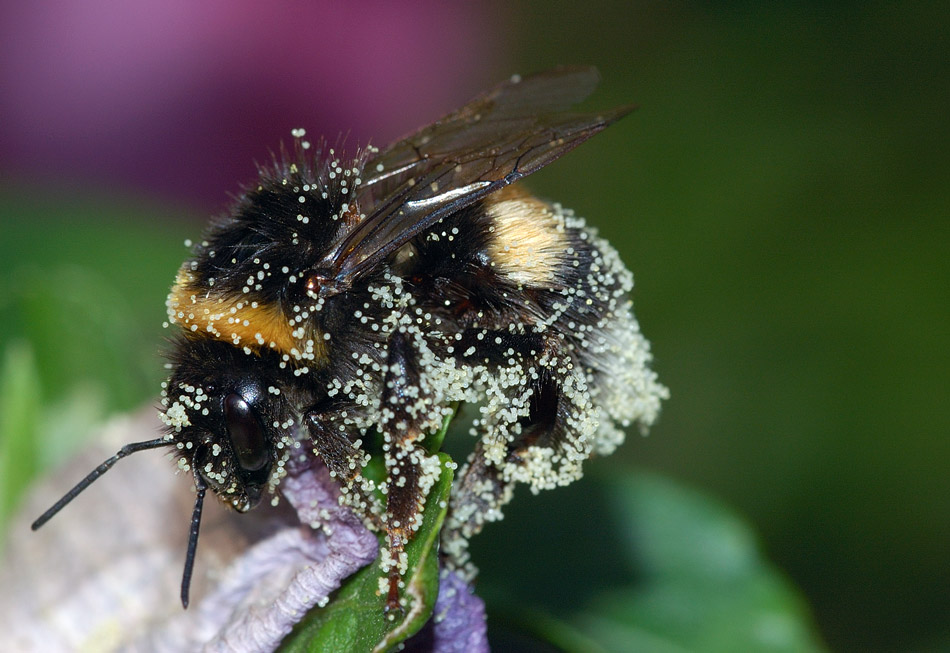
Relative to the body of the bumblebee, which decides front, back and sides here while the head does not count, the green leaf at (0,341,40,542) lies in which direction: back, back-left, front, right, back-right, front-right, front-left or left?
front-right

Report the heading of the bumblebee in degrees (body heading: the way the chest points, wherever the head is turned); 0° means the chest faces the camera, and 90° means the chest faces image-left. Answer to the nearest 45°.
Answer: approximately 90°
